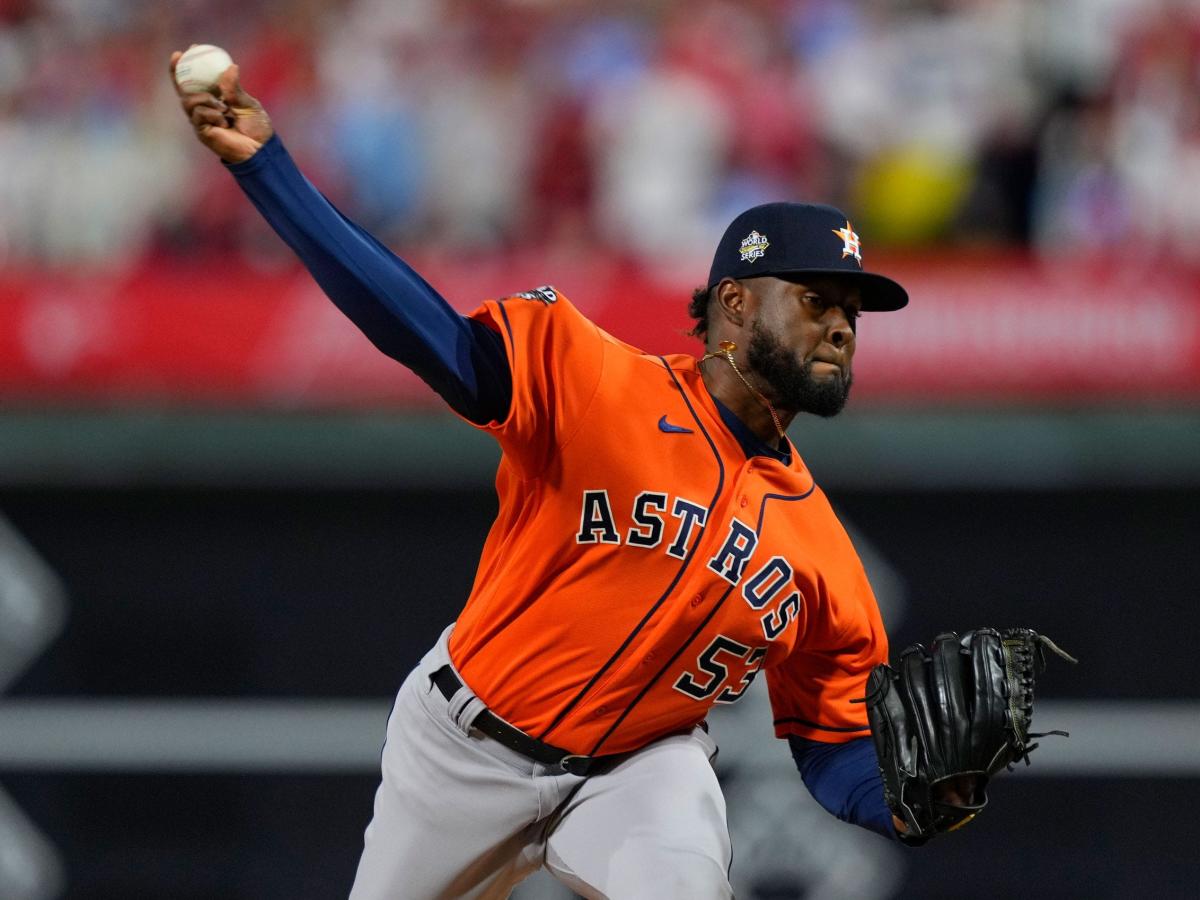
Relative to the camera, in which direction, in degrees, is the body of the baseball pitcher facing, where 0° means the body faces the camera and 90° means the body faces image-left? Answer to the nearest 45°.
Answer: approximately 315°
